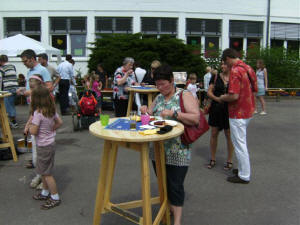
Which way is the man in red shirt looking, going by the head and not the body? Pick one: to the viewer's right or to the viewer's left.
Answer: to the viewer's left

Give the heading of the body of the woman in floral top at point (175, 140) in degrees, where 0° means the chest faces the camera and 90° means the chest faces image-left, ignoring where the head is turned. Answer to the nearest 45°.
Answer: approximately 45°

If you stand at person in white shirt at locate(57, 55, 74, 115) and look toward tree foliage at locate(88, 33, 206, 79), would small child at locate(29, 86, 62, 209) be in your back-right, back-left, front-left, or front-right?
back-right

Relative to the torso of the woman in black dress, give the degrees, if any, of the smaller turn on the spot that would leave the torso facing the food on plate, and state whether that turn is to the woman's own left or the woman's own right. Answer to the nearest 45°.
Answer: approximately 45° to the woman's own right
